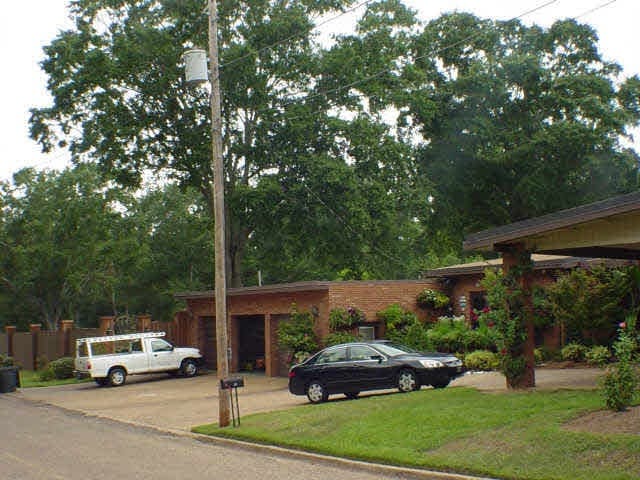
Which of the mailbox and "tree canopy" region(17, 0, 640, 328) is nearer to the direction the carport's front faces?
the mailbox

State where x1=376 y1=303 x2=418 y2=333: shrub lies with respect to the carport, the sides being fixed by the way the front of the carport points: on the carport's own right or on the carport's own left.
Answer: on the carport's own right

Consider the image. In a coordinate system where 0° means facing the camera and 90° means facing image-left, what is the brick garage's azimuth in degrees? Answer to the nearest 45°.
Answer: approximately 45°

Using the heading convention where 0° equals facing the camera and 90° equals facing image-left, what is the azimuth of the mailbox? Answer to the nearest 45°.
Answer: approximately 45°

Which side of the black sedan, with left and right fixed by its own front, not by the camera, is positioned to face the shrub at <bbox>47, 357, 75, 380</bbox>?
back

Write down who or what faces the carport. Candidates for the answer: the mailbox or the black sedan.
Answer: the black sedan

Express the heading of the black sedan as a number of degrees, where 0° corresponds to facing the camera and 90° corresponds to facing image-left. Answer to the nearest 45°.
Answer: approximately 315°

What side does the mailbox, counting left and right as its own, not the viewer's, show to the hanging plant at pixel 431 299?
back

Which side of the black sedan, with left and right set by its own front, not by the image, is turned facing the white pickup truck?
back
